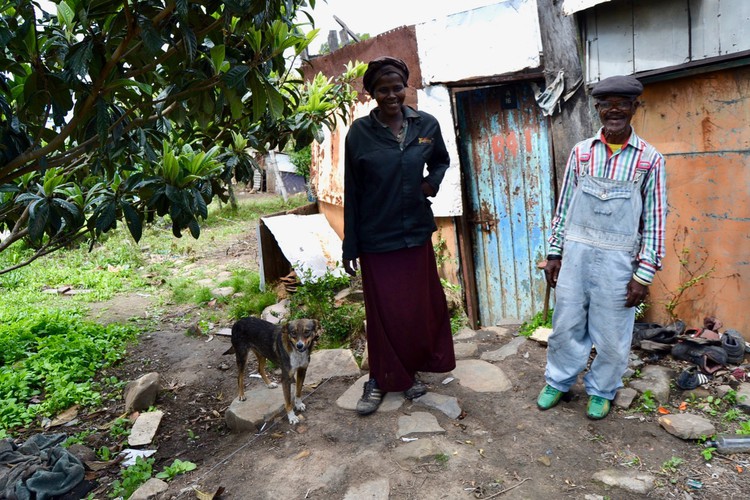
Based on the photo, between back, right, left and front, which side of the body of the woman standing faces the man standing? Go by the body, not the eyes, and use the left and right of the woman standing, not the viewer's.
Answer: left

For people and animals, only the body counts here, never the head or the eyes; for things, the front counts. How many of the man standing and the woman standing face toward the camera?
2

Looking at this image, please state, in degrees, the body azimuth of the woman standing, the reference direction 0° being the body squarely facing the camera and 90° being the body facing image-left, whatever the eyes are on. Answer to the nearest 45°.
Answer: approximately 0°

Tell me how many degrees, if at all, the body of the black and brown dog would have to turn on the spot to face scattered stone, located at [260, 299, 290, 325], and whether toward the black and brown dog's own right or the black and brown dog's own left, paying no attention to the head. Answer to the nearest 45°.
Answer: approximately 135° to the black and brown dog's own left

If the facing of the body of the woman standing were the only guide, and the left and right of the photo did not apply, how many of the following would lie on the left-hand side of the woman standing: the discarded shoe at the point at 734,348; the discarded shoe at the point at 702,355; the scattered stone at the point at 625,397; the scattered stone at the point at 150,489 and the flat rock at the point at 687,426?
4

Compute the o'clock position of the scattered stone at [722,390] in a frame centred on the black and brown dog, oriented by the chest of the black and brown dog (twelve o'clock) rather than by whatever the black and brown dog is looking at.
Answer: The scattered stone is roughly at 11 o'clock from the black and brown dog.

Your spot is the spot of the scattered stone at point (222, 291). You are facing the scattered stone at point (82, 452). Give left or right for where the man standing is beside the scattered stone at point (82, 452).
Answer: left

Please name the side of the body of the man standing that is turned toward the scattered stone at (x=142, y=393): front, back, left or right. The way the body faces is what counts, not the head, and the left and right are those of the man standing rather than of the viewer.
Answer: right

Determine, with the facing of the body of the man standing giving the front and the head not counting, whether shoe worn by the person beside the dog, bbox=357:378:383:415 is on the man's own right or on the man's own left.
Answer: on the man's own right

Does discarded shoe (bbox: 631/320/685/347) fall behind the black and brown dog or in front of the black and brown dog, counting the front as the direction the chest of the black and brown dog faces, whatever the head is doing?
in front
